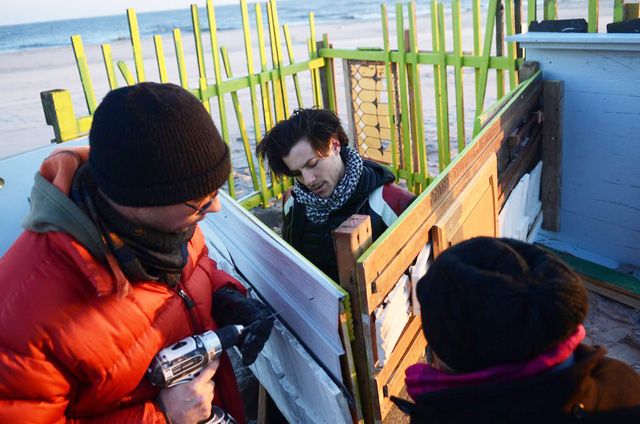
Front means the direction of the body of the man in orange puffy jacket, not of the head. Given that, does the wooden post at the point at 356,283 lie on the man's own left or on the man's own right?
on the man's own left

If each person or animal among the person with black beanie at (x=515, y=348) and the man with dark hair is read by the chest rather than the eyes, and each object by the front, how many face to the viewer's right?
0

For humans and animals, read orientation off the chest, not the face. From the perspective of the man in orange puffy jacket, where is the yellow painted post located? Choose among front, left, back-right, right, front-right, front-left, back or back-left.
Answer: back-left

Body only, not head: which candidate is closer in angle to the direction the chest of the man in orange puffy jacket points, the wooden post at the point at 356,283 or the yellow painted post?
the wooden post

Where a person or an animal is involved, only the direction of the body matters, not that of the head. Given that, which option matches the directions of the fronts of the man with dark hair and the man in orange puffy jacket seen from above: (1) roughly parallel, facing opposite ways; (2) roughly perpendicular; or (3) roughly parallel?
roughly perpendicular

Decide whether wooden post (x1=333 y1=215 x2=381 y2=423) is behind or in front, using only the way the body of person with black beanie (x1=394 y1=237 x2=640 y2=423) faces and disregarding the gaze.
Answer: in front

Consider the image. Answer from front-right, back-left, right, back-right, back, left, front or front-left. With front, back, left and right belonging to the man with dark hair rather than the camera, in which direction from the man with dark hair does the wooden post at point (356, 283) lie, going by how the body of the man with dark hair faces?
front-left

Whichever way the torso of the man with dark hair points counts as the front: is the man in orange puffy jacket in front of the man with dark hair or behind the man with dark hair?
in front

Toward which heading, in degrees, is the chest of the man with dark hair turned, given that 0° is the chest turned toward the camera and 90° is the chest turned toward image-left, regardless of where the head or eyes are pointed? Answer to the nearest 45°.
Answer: approximately 45°

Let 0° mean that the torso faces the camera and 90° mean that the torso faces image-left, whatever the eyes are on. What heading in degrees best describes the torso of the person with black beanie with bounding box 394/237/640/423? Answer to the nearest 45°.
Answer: approximately 135°

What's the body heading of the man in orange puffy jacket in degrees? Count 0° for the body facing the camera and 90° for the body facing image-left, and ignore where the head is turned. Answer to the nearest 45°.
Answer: approximately 315°

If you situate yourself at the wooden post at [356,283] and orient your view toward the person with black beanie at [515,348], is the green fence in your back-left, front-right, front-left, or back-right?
back-left

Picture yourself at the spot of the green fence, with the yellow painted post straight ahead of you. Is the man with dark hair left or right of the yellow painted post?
left

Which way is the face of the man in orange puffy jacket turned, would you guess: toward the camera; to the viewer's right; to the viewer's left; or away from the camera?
to the viewer's right

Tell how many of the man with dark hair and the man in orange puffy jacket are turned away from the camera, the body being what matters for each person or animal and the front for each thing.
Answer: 0
